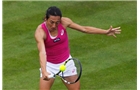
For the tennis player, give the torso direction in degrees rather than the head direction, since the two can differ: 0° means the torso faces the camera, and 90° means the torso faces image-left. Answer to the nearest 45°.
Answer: approximately 0°
